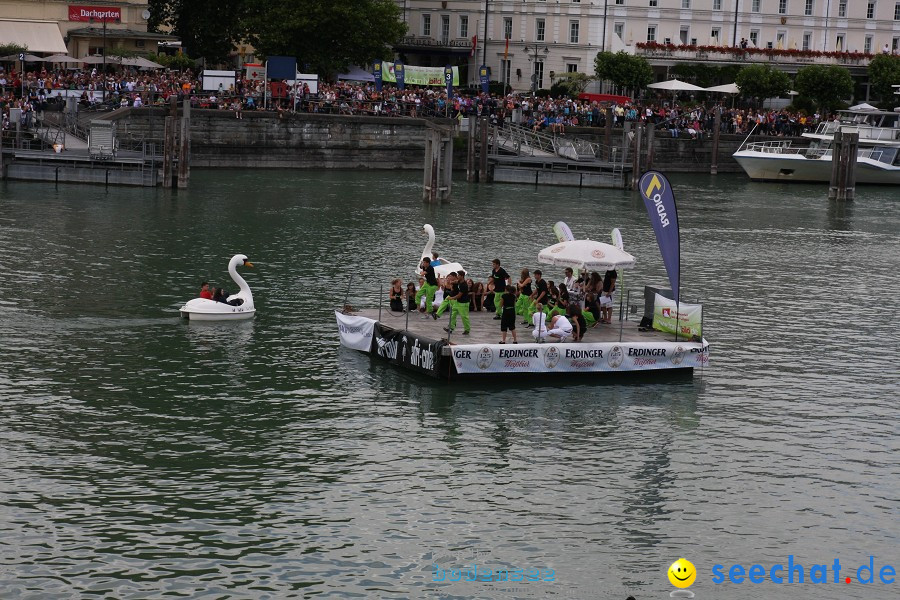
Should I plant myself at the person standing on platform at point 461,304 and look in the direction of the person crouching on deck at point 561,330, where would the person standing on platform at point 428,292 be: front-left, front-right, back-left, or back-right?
back-left

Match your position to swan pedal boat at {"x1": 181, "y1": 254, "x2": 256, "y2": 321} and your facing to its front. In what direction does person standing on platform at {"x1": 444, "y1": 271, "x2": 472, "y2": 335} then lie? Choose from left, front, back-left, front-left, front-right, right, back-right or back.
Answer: front-right

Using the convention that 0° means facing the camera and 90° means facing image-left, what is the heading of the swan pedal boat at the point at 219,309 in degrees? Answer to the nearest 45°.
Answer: approximately 270°

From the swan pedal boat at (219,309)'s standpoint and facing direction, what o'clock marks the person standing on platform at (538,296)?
The person standing on platform is roughly at 1 o'clock from the swan pedal boat.

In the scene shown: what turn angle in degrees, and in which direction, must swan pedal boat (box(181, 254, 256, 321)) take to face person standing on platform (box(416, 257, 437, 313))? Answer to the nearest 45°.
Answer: approximately 45° to its right

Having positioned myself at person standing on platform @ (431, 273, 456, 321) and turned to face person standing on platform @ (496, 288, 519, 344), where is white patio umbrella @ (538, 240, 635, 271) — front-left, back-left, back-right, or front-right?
front-left

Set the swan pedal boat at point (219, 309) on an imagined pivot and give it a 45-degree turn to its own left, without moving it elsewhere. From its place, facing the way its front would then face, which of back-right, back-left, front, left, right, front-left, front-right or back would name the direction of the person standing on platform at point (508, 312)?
right

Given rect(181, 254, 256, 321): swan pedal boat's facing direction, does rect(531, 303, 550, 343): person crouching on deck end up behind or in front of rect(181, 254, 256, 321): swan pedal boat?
in front

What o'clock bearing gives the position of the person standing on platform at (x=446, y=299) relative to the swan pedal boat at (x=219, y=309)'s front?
The person standing on platform is roughly at 1 o'clock from the swan pedal boat.
